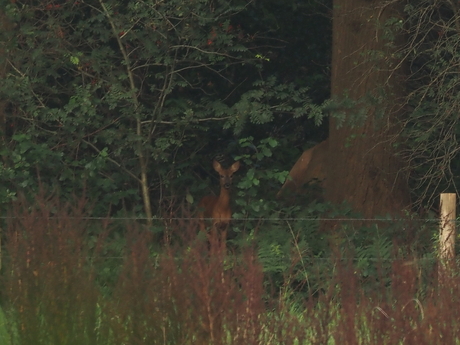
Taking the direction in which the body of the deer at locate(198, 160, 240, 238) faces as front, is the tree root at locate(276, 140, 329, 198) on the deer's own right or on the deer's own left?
on the deer's own left

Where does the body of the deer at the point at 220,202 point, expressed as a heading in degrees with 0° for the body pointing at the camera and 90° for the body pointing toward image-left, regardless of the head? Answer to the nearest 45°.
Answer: approximately 315°
